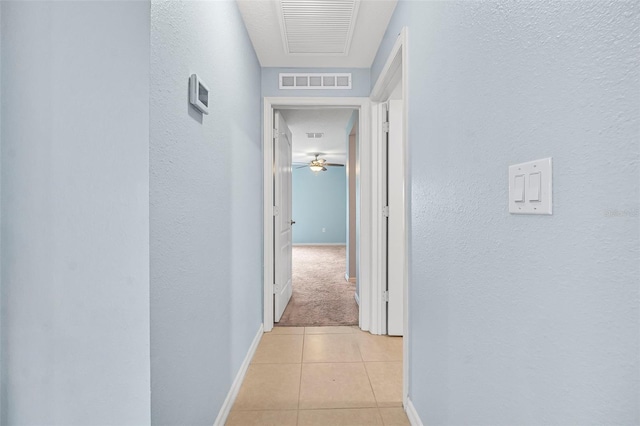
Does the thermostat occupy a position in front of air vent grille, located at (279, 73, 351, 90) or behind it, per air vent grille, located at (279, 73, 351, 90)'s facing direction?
in front

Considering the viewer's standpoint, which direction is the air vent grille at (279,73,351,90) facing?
facing the viewer

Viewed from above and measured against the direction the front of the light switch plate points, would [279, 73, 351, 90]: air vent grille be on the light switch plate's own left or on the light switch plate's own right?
on the light switch plate's own right

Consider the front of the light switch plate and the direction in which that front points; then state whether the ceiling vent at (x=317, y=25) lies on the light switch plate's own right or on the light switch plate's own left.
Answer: on the light switch plate's own right

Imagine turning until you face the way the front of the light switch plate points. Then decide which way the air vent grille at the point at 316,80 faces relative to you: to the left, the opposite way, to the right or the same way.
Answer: to the left

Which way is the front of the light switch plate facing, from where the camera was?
facing the viewer and to the left of the viewer

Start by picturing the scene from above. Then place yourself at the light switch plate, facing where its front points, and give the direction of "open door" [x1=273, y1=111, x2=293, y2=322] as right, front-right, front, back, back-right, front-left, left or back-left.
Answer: right

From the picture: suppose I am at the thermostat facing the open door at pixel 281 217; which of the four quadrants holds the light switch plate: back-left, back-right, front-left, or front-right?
back-right
